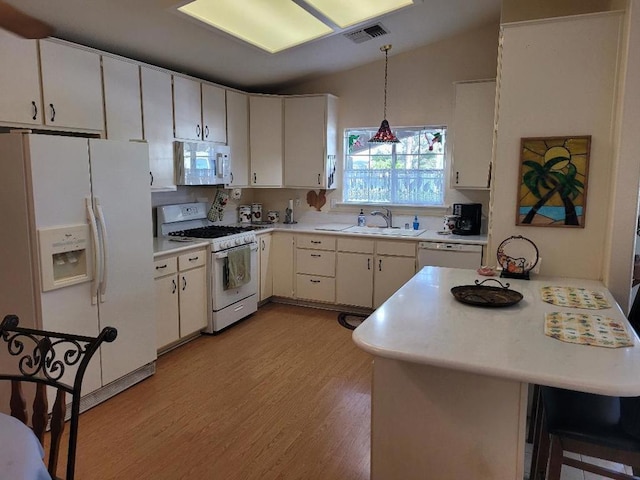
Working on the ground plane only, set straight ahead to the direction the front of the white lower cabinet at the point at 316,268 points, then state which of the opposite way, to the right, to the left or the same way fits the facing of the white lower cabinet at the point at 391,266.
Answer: the same way

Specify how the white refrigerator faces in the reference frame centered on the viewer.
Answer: facing the viewer and to the right of the viewer

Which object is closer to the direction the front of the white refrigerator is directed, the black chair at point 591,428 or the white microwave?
the black chair

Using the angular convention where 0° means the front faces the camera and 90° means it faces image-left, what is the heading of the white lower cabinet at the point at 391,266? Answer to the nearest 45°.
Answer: approximately 0°

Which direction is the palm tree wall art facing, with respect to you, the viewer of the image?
facing the viewer

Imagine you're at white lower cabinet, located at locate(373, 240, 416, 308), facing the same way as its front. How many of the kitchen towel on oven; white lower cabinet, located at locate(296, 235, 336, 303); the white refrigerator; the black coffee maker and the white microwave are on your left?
1

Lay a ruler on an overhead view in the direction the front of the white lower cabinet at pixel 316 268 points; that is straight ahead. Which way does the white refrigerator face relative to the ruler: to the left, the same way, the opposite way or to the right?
to the left

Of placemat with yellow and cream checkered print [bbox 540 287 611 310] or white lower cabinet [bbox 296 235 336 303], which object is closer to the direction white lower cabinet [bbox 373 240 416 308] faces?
the placemat with yellow and cream checkered print
